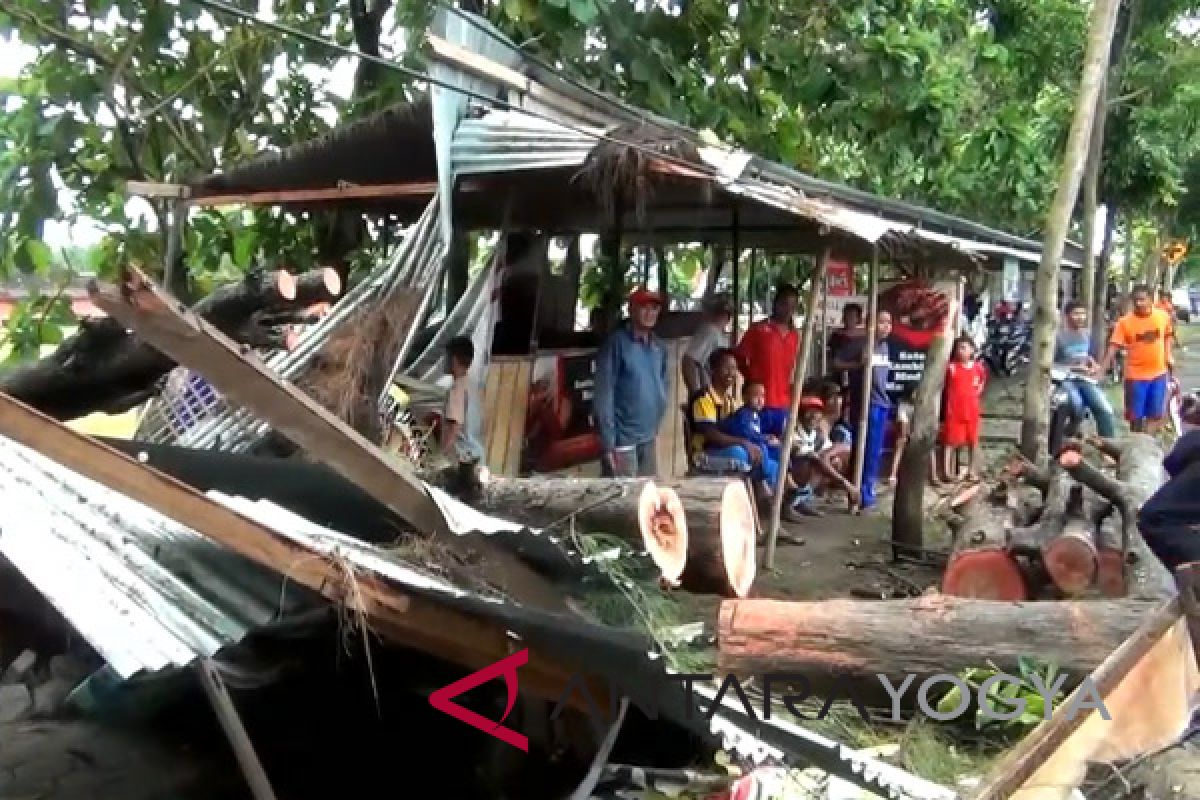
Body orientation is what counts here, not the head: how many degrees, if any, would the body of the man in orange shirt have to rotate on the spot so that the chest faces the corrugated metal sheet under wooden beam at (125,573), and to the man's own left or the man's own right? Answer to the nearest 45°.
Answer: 0° — they already face it

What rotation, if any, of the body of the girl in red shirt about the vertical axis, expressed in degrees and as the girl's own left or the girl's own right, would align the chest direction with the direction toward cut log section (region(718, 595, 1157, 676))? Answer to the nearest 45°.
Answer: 0° — they already face it

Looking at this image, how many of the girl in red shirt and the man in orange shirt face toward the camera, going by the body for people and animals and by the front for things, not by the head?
2

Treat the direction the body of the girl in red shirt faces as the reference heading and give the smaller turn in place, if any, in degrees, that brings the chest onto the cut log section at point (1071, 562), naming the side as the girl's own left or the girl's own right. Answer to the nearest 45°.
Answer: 0° — they already face it

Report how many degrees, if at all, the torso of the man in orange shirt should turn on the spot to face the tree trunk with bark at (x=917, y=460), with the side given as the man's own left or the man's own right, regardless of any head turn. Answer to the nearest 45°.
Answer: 0° — they already face it

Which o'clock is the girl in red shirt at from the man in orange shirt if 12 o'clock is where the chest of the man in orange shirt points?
The girl in red shirt is roughly at 1 o'clock from the man in orange shirt.

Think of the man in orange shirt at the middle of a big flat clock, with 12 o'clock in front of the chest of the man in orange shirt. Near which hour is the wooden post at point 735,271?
The wooden post is roughly at 2 o'clock from the man in orange shirt.

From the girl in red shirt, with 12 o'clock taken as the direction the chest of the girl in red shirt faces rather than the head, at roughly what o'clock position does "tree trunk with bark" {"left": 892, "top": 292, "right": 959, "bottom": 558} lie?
The tree trunk with bark is roughly at 12 o'clock from the girl in red shirt.

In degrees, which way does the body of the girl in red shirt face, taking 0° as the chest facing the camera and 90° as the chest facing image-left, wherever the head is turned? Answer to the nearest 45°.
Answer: approximately 0°
